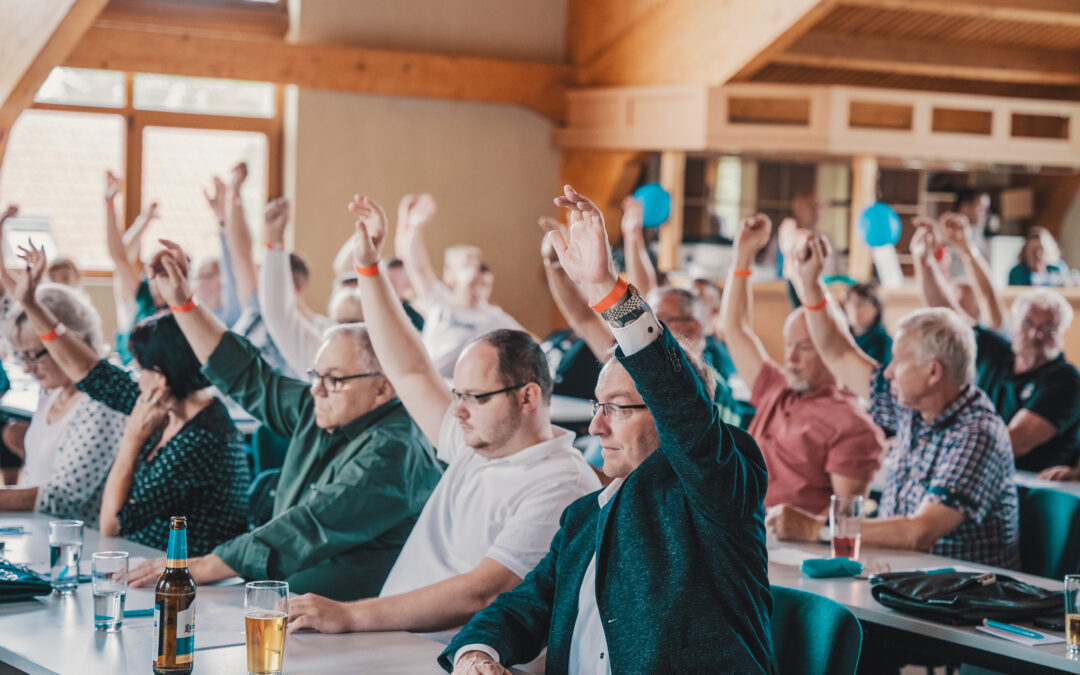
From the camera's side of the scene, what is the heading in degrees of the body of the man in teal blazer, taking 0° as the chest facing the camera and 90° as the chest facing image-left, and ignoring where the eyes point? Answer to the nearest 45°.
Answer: approximately 45°

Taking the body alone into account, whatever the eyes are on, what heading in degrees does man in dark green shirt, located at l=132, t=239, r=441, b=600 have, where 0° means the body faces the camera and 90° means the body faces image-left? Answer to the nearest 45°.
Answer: approximately 45°

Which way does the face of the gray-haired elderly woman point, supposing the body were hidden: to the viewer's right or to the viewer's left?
to the viewer's left

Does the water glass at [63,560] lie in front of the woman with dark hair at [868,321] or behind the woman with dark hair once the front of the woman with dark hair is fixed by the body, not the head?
in front

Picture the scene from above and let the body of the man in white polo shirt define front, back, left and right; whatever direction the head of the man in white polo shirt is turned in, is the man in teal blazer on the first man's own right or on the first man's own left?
on the first man's own left

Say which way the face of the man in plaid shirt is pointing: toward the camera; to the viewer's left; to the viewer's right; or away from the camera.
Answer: to the viewer's left

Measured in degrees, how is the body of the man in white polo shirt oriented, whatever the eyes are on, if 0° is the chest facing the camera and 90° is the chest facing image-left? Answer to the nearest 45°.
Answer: approximately 45°
